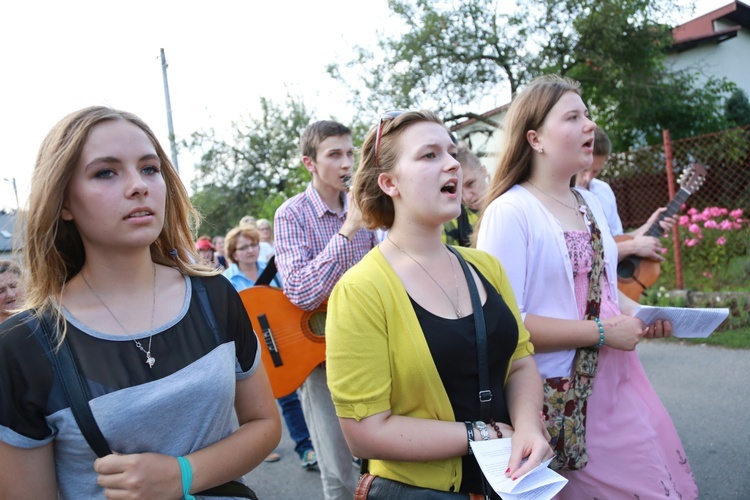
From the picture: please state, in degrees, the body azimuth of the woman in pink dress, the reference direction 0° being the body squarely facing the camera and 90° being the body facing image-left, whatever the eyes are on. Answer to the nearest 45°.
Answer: approximately 315°

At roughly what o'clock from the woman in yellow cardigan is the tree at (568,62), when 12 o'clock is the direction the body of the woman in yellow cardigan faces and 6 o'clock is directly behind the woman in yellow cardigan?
The tree is roughly at 8 o'clock from the woman in yellow cardigan.

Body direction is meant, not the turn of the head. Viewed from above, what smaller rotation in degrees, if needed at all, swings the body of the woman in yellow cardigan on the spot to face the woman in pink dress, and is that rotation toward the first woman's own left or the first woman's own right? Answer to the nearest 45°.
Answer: approximately 90° to the first woman's own left

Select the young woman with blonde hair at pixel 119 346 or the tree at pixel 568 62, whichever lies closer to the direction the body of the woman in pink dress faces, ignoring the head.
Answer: the young woman with blonde hair

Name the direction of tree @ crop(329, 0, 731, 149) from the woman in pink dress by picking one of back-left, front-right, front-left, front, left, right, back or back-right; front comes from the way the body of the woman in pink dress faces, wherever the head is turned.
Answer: back-left

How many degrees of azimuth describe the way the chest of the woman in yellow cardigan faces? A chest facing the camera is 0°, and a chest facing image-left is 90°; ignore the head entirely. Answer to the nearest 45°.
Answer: approximately 315°

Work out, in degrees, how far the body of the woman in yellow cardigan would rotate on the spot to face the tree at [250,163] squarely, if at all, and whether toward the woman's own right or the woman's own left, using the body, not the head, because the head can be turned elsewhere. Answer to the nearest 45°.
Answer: approximately 135° to the woman's own left

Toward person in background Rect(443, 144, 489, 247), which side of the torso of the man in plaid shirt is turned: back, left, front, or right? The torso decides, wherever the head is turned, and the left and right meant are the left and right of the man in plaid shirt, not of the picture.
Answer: left

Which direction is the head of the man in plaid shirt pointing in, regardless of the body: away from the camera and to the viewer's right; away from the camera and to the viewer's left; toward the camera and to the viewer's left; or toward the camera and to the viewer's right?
toward the camera and to the viewer's right

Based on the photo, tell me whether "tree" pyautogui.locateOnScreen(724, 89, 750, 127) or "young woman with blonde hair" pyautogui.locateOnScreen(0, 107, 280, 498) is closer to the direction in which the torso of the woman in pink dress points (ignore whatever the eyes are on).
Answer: the young woman with blonde hair
